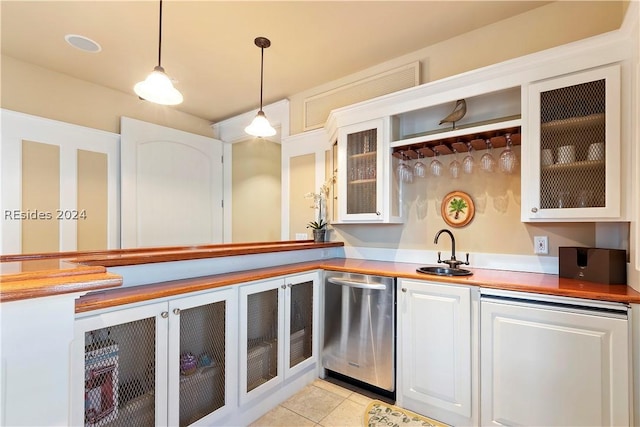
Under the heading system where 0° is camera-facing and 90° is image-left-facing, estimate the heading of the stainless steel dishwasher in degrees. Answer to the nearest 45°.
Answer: approximately 45°

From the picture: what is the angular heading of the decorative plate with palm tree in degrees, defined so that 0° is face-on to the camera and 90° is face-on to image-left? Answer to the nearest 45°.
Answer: approximately 0°

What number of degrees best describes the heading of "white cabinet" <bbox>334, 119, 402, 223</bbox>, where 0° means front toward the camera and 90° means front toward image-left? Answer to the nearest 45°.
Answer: approximately 45°

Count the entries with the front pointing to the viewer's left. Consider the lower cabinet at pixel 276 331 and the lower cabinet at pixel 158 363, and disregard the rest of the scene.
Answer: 0

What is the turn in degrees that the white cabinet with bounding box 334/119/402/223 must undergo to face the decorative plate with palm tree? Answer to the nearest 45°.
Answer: approximately 135° to its left

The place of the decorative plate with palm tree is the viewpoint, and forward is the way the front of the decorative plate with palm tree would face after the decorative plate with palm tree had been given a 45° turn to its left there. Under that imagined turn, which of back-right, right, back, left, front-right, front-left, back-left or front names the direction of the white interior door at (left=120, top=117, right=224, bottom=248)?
back-right

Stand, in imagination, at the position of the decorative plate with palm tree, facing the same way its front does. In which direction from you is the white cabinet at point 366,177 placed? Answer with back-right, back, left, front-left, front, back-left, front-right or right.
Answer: right
